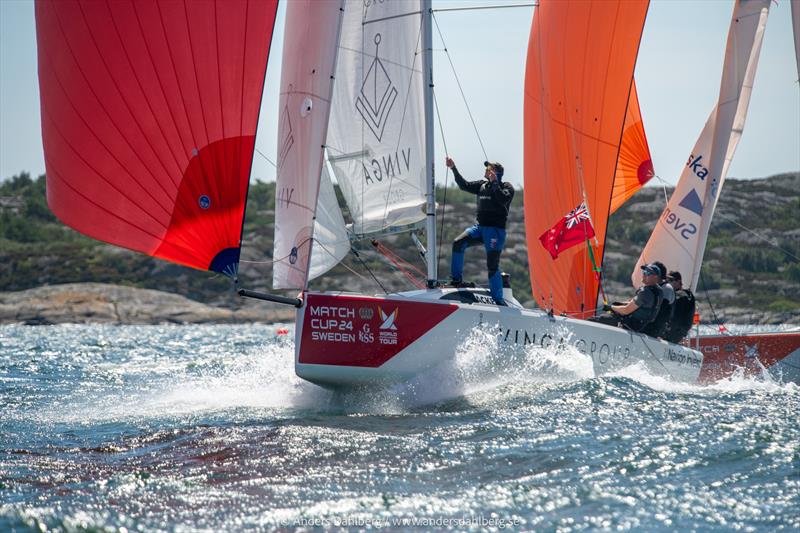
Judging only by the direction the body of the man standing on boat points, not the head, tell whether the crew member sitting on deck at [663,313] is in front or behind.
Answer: behind

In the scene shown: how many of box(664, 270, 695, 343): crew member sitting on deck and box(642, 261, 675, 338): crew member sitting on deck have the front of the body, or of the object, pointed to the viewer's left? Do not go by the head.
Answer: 2

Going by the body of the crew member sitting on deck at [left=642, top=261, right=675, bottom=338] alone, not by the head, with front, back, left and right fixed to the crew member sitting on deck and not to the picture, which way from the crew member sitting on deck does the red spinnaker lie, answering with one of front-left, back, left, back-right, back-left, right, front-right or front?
front-left

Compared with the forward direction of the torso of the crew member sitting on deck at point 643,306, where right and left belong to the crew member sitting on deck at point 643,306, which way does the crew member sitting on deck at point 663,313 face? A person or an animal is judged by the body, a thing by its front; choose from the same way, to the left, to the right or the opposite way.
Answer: the same way

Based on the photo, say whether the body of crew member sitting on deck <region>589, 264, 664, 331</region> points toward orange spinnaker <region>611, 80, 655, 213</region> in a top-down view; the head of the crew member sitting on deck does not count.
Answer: no

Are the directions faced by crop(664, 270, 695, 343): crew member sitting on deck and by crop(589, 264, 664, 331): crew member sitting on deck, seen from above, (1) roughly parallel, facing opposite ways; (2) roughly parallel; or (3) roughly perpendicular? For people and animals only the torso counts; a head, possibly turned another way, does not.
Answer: roughly parallel

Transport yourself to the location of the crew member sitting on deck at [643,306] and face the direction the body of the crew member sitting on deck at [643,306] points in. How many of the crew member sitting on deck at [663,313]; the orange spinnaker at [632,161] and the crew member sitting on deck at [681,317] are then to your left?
0

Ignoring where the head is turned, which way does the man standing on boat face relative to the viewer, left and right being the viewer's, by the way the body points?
facing the viewer and to the left of the viewer

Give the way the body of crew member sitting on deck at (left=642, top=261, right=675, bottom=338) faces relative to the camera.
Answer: to the viewer's left

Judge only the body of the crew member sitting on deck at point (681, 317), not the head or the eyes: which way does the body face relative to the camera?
to the viewer's left
